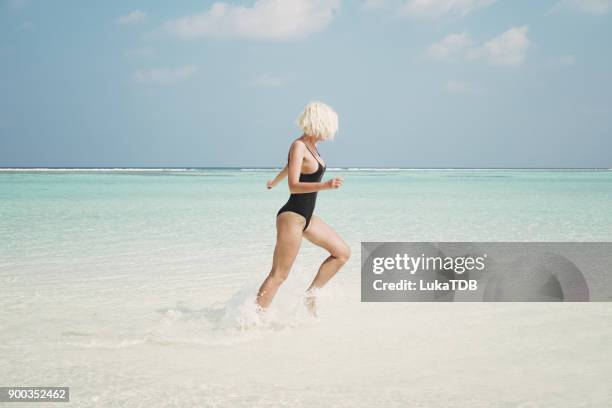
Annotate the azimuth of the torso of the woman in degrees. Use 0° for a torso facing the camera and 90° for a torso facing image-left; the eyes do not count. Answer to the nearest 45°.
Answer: approximately 270°
